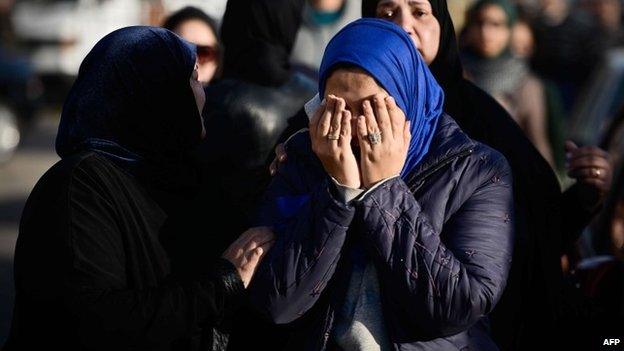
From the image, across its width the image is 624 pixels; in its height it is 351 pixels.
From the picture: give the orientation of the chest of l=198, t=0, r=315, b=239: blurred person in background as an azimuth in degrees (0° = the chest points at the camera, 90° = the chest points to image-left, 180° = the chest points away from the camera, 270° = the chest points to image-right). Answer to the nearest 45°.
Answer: approximately 180°

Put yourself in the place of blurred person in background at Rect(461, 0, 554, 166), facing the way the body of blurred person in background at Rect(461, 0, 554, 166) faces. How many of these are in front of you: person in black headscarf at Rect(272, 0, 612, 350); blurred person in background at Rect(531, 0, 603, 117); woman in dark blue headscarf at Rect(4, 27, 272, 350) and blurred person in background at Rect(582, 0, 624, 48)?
2

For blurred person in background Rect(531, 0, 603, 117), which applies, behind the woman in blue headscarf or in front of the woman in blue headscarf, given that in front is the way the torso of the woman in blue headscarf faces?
behind

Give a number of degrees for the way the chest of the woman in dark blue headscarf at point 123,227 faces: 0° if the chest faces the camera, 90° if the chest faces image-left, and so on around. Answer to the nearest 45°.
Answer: approximately 225°

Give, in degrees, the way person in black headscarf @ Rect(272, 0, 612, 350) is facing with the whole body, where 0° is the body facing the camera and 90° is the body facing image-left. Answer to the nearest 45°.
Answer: approximately 0°
